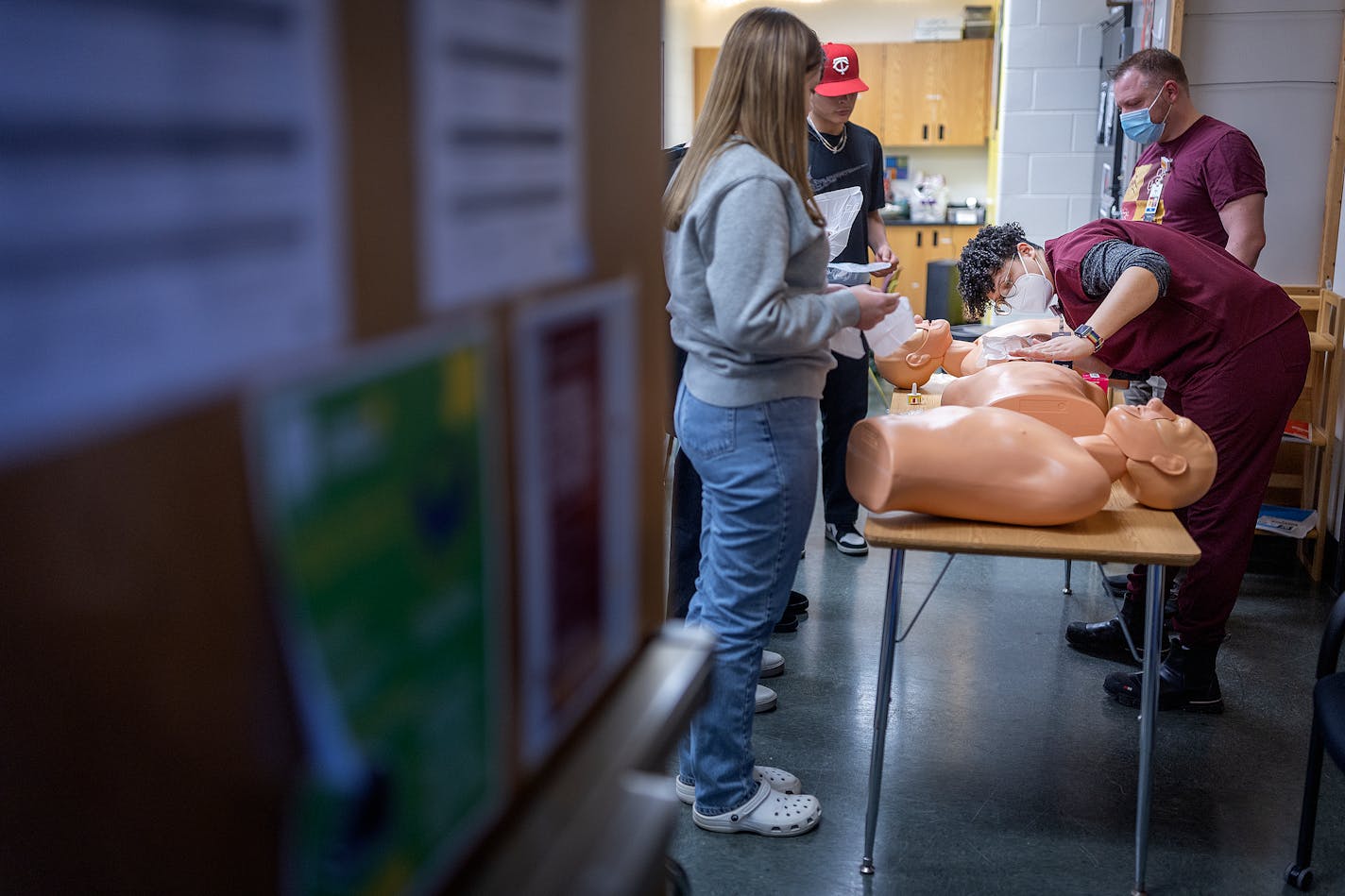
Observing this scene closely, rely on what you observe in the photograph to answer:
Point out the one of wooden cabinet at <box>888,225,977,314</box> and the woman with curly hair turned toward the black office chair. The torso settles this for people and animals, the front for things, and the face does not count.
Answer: the wooden cabinet

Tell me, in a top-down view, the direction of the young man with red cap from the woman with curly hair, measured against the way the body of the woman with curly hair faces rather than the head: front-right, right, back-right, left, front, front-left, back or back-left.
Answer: front-right

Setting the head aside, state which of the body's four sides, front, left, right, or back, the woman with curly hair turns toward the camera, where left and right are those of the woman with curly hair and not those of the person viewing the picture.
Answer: left

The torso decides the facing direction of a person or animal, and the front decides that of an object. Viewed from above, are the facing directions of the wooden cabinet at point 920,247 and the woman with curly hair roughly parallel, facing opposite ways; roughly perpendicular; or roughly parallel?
roughly perpendicular

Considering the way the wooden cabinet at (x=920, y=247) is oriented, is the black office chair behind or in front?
in front

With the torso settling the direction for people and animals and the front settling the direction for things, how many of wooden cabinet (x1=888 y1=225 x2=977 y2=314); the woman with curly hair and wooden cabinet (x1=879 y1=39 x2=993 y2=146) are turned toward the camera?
2

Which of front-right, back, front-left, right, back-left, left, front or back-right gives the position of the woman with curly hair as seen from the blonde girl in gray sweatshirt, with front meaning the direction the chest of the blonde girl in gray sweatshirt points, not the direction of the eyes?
front-left

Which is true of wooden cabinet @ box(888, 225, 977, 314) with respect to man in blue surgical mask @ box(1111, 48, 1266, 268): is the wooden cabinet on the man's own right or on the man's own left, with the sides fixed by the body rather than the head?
on the man's own right

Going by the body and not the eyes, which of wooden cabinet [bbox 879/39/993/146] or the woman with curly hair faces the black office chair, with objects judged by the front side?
the wooden cabinet

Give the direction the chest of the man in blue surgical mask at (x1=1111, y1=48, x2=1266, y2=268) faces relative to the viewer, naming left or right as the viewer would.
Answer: facing the viewer and to the left of the viewer

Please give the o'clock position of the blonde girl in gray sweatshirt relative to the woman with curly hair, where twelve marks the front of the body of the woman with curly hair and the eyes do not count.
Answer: The blonde girl in gray sweatshirt is roughly at 10 o'clock from the woman with curly hair.
